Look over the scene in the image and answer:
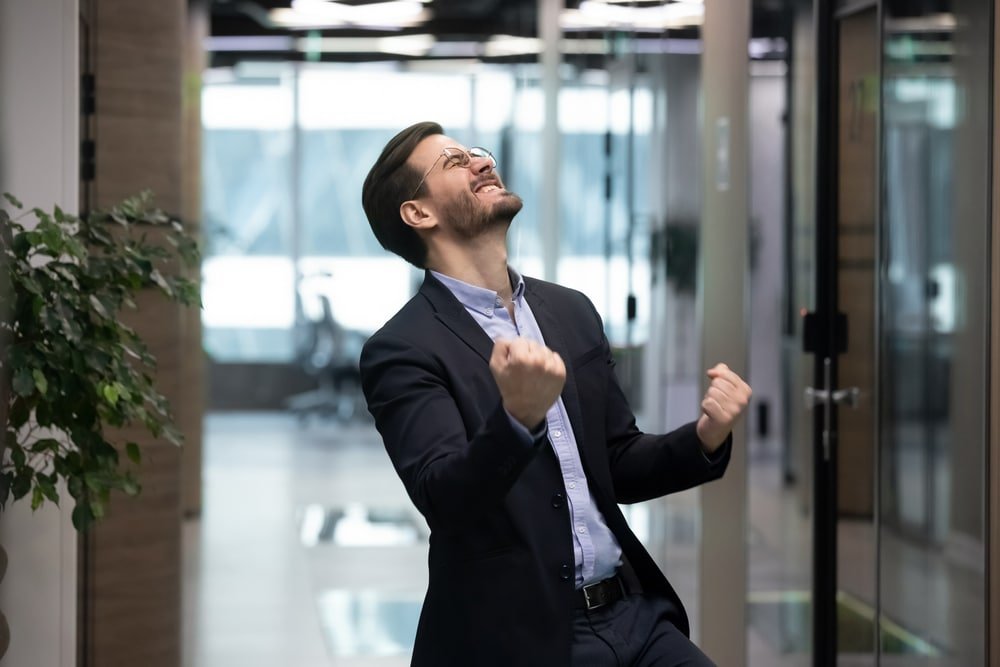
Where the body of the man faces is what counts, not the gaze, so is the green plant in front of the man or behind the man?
behind

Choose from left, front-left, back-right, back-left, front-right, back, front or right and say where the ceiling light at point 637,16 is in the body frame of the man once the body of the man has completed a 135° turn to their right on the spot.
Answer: right

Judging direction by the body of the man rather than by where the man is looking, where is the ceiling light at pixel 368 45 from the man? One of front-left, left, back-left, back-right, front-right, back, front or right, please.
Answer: back-left

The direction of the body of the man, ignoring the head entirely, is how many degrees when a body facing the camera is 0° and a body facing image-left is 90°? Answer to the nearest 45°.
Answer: approximately 315°

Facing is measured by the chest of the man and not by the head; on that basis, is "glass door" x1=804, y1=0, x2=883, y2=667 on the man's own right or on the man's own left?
on the man's own left

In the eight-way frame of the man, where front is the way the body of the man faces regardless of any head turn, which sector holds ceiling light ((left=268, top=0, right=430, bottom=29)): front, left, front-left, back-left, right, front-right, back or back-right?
back-left

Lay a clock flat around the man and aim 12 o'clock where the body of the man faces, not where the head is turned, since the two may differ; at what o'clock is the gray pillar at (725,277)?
The gray pillar is roughly at 8 o'clock from the man.

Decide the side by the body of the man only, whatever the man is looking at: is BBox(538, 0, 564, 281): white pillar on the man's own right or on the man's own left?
on the man's own left
